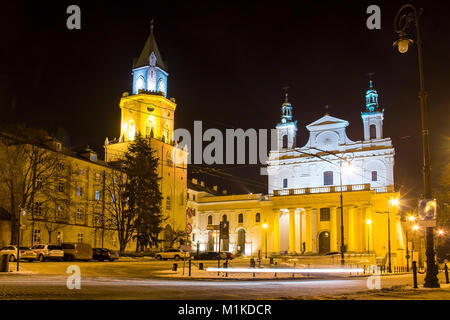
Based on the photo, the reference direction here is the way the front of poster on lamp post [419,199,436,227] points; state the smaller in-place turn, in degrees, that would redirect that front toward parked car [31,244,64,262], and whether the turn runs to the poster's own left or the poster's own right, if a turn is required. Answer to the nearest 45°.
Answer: approximately 135° to the poster's own right

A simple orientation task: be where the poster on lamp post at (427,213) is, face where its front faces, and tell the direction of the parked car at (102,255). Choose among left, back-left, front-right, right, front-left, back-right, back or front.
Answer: back-right

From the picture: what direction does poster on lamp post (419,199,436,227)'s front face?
toward the camera

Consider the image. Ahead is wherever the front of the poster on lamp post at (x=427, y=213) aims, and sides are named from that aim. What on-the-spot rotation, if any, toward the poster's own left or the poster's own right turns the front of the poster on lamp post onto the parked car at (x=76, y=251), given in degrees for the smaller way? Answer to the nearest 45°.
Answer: approximately 135° to the poster's own right
